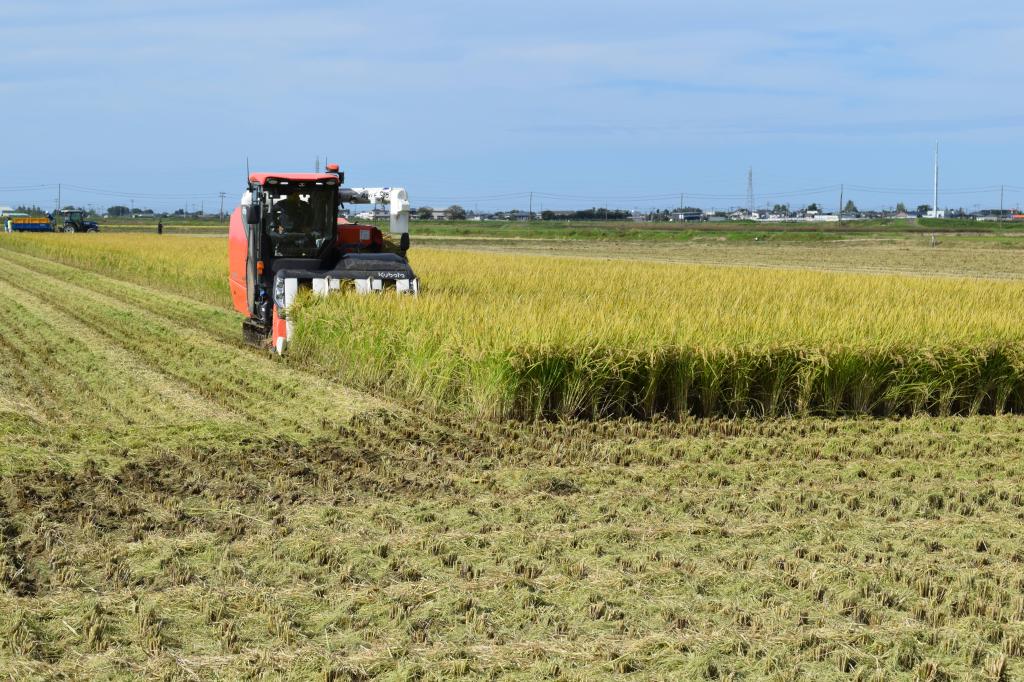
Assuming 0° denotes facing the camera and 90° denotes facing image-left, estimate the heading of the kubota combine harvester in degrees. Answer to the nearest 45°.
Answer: approximately 0°
